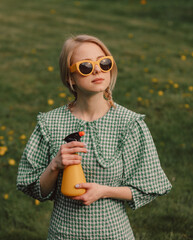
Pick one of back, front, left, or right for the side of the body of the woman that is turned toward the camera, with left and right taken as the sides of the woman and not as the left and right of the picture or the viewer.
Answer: front

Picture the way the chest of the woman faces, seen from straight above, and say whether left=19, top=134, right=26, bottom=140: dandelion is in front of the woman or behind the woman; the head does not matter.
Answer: behind

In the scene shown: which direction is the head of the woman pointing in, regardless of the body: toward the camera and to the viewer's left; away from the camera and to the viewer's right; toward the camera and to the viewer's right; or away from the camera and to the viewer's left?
toward the camera and to the viewer's right
